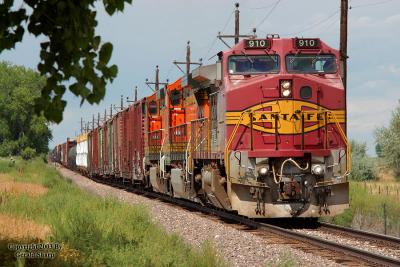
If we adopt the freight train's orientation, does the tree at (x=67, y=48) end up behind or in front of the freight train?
in front

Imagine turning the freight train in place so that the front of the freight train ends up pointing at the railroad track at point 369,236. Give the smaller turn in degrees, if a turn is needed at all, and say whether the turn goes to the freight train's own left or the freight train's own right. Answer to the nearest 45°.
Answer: approximately 45° to the freight train's own left

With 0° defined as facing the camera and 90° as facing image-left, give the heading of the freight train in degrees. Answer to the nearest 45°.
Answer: approximately 0°
